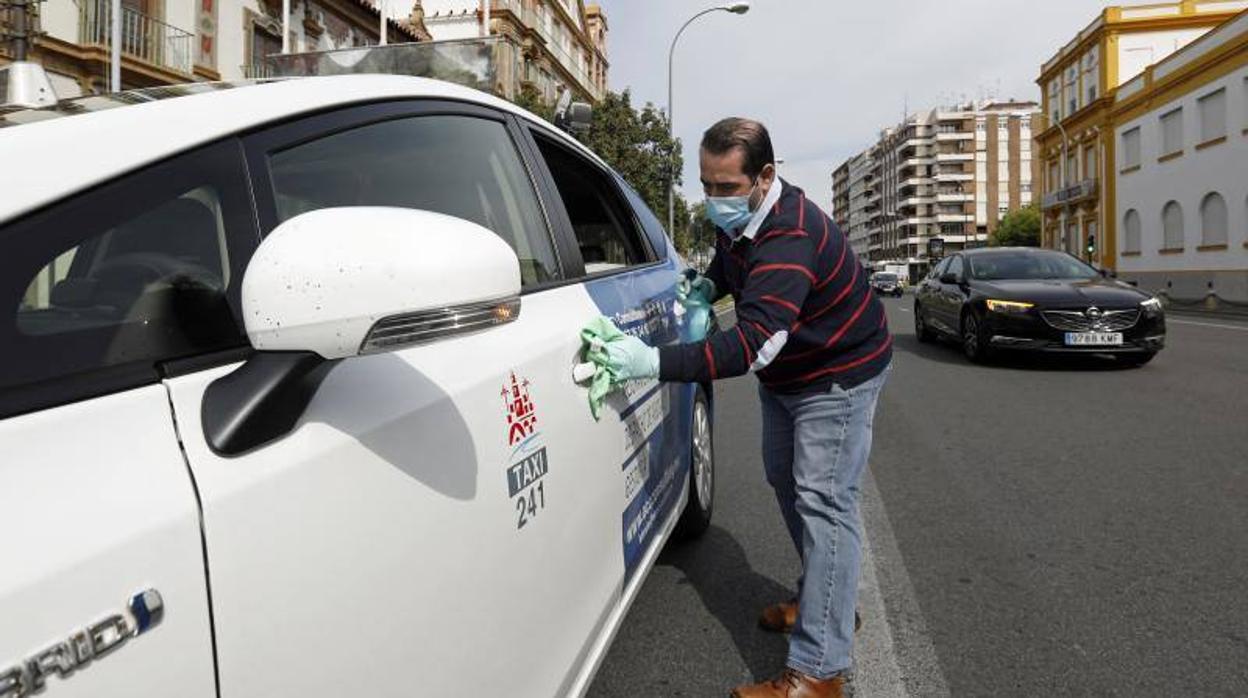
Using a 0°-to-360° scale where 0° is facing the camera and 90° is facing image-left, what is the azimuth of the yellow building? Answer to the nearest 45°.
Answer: approximately 45°

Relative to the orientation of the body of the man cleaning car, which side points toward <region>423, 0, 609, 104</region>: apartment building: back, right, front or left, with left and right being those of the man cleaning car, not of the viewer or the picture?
right

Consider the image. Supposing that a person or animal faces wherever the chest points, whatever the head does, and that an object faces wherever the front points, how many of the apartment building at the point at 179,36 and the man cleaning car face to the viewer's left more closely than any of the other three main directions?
1

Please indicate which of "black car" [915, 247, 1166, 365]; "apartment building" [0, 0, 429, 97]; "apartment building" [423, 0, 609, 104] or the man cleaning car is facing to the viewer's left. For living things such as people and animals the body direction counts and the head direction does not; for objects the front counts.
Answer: the man cleaning car

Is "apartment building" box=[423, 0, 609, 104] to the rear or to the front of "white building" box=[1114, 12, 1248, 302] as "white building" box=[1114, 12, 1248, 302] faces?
to the front

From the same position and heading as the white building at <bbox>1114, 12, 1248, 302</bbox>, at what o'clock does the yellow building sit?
The yellow building is roughly at 4 o'clock from the white building.

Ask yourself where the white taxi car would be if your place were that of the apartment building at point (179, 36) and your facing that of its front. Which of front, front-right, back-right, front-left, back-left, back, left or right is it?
front-right

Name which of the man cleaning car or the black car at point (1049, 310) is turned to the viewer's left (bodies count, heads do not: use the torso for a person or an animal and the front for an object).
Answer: the man cleaning car

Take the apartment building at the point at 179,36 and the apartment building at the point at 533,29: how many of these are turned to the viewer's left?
0

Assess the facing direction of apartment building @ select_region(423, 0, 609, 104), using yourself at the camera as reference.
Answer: facing the viewer and to the right of the viewer

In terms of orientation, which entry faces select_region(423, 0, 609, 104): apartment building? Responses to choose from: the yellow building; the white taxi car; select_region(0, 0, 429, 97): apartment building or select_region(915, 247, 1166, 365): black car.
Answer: the yellow building

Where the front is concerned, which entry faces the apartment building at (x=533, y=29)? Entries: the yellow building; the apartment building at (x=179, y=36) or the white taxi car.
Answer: the yellow building

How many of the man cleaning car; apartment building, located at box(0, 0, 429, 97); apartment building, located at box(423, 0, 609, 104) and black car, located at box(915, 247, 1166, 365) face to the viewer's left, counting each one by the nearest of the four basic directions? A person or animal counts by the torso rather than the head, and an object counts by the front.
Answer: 1
